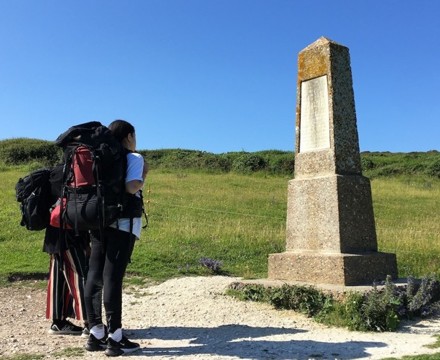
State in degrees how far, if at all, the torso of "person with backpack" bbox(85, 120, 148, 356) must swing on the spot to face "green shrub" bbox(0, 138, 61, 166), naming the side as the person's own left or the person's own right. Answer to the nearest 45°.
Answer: approximately 45° to the person's own left

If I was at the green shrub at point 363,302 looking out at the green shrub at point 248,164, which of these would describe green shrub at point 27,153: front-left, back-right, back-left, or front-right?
front-left

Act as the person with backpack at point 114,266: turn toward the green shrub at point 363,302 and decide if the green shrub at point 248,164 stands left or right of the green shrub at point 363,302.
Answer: left

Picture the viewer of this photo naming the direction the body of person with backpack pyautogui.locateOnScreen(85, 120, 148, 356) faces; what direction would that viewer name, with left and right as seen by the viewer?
facing away from the viewer and to the right of the viewer

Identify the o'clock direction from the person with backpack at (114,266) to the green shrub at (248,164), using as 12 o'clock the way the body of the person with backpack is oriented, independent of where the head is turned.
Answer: The green shrub is roughly at 11 o'clock from the person with backpack.

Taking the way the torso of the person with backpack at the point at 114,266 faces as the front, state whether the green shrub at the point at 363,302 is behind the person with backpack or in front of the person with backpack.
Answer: in front

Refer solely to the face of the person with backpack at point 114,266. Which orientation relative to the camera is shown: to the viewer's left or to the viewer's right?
to the viewer's right
